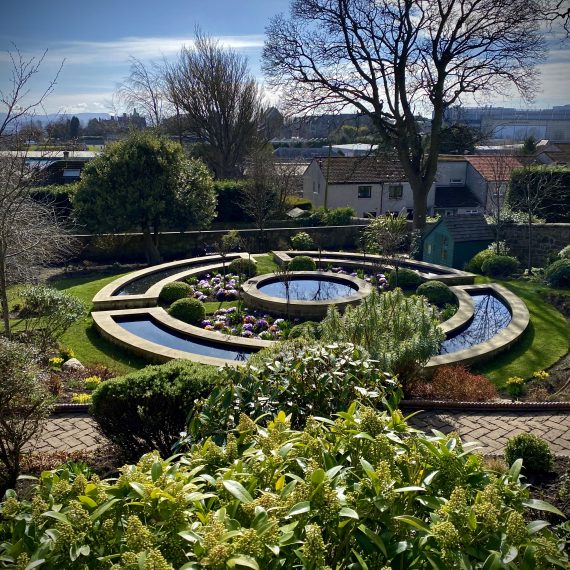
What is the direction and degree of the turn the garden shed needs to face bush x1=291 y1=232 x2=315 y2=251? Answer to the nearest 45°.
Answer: approximately 45° to its right

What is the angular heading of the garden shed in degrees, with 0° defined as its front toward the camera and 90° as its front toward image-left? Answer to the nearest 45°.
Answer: approximately 45°

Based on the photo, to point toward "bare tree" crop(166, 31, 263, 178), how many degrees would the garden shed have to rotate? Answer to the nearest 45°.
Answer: approximately 90° to its right

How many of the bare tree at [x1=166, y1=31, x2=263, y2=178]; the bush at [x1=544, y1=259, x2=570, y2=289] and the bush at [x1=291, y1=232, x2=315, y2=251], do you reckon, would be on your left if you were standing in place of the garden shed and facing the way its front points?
1

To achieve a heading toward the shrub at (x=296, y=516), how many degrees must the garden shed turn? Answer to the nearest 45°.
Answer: approximately 45° to its left

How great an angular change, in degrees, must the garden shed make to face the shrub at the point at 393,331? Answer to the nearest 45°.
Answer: approximately 45° to its left

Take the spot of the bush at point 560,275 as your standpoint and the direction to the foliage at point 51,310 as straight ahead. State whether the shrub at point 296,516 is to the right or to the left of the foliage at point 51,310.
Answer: left

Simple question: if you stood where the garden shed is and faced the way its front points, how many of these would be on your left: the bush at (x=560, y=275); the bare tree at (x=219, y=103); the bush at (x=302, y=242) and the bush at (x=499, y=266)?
2

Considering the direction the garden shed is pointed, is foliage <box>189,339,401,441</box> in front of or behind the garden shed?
in front

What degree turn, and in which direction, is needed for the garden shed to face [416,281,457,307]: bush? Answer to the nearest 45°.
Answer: approximately 45° to its left

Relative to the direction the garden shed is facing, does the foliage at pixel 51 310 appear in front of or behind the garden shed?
in front

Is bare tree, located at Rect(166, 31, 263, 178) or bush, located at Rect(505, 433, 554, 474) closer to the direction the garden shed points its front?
the bush

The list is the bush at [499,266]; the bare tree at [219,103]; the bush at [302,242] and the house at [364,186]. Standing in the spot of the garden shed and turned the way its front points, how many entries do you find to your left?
1

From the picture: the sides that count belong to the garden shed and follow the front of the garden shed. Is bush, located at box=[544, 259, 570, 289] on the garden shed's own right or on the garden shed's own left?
on the garden shed's own left
